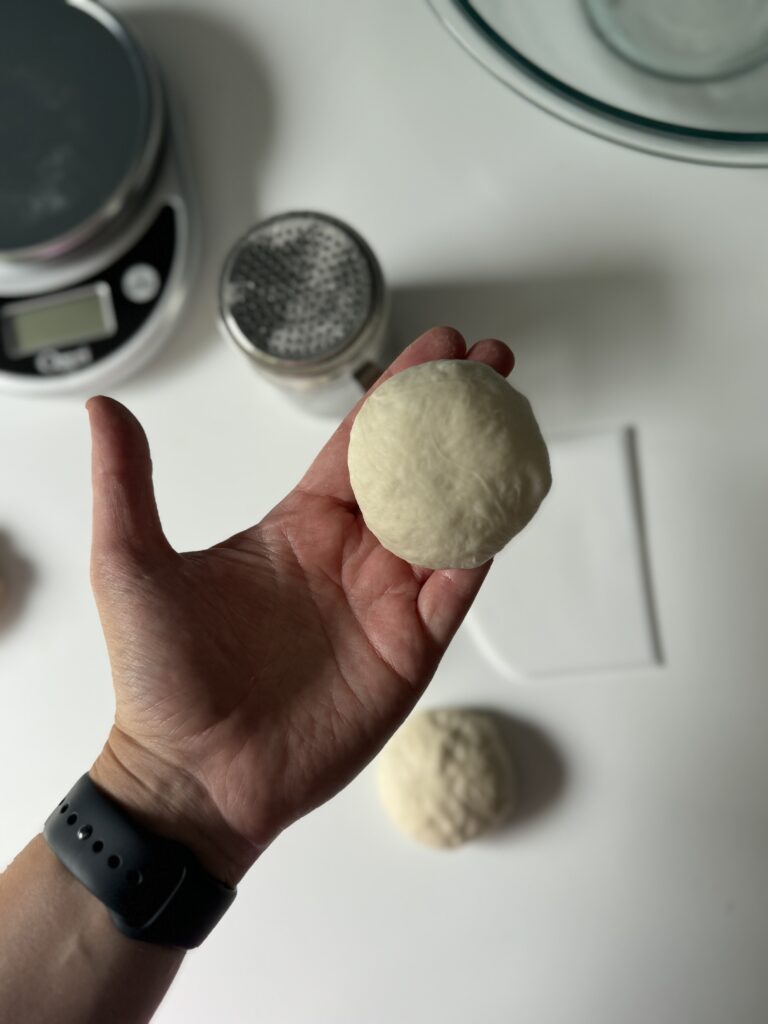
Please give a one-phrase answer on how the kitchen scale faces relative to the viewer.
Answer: facing the viewer
